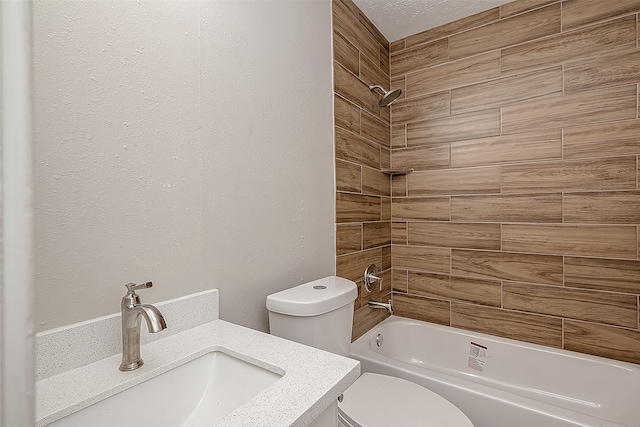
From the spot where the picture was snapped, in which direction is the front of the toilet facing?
facing the viewer and to the right of the viewer

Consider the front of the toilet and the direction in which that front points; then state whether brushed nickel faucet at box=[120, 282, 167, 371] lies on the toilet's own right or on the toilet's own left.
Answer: on the toilet's own right

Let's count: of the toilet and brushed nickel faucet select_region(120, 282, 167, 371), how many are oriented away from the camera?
0

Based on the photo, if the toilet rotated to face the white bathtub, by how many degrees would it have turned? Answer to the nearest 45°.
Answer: approximately 90° to its left

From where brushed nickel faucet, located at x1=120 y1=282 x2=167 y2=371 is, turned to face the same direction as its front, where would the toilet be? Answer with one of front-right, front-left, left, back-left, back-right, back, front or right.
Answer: front-left
